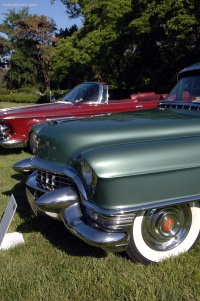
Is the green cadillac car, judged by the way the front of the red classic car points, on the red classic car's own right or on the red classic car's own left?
on the red classic car's own left

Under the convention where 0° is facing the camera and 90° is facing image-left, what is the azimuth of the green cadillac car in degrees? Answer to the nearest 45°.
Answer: approximately 45°

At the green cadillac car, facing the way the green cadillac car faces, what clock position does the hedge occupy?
The hedge is roughly at 4 o'clock from the green cadillac car.

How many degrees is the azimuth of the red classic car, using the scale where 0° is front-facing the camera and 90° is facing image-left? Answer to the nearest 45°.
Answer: approximately 45°

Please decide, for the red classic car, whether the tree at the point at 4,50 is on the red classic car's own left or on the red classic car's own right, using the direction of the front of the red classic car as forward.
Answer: on the red classic car's own right

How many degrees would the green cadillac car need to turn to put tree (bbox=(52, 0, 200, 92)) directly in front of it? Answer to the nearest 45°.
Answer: approximately 135° to its right

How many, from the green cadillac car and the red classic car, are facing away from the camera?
0

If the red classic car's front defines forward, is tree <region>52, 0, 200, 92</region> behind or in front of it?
behind

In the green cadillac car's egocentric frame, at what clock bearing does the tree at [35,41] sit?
The tree is roughly at 4 o'clock from the green cadillac car.
